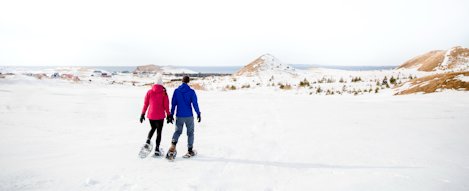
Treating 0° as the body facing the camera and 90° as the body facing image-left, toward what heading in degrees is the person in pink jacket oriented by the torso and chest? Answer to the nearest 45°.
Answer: approximately 180°

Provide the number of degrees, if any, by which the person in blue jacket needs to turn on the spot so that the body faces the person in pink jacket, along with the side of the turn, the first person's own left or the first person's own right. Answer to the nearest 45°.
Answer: approximately 90° to the first person's own left

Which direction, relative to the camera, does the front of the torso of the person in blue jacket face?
away from the camera

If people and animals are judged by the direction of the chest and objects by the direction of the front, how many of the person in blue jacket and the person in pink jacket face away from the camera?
2

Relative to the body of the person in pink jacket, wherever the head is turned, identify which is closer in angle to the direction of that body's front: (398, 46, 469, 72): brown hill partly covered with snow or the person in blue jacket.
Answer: the brown hill partly covered with snow

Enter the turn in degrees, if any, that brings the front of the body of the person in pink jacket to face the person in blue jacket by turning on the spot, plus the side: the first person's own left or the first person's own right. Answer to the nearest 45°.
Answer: approximately 90° to the first person's own right

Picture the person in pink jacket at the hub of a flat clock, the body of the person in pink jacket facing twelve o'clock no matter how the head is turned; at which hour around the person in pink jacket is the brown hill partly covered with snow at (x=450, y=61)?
The brown hill partly covered with snow is roughly at 2 o'clock from the person in pink jacket.

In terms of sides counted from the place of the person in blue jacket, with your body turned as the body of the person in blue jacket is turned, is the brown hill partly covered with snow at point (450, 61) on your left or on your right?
on your right

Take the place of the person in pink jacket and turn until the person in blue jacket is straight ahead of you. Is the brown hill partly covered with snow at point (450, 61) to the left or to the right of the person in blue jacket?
left
